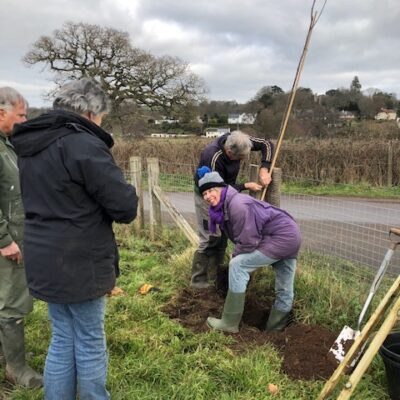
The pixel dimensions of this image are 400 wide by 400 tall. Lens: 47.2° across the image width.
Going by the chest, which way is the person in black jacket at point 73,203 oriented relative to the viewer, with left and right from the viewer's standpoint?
facing away from the viewer and to the right of the viewer

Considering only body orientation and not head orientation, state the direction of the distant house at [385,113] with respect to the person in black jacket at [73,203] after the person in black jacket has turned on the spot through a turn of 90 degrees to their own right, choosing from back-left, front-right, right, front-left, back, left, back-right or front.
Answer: left

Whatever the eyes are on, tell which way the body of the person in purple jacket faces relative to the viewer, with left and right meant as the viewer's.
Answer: facing to the left of the viewer

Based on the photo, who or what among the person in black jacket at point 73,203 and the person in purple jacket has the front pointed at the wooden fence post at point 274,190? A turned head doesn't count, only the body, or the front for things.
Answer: the person in black jacket

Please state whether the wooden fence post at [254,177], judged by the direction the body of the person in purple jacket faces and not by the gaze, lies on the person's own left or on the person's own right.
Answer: on the person's own right

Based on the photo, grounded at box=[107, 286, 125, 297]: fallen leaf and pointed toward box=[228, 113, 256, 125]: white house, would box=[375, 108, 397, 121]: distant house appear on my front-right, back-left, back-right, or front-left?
front-right

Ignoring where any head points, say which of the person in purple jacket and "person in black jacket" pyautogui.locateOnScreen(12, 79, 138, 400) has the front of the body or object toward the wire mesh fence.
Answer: the person in black jacket

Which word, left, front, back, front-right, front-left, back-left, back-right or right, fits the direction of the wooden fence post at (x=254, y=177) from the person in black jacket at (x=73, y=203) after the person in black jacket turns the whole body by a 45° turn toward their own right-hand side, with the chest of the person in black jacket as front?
front-left

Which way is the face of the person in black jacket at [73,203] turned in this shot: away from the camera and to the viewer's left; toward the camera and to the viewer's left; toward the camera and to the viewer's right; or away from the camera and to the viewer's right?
away from the camera and to the viewer's right

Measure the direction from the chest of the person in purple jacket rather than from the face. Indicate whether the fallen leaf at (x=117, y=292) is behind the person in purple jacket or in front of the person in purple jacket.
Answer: in front

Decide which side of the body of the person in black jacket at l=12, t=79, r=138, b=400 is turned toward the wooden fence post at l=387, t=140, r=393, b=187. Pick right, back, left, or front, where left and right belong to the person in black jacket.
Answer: front

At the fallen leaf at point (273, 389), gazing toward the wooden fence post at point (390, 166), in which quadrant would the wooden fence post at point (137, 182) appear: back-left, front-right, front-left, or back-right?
front-left
